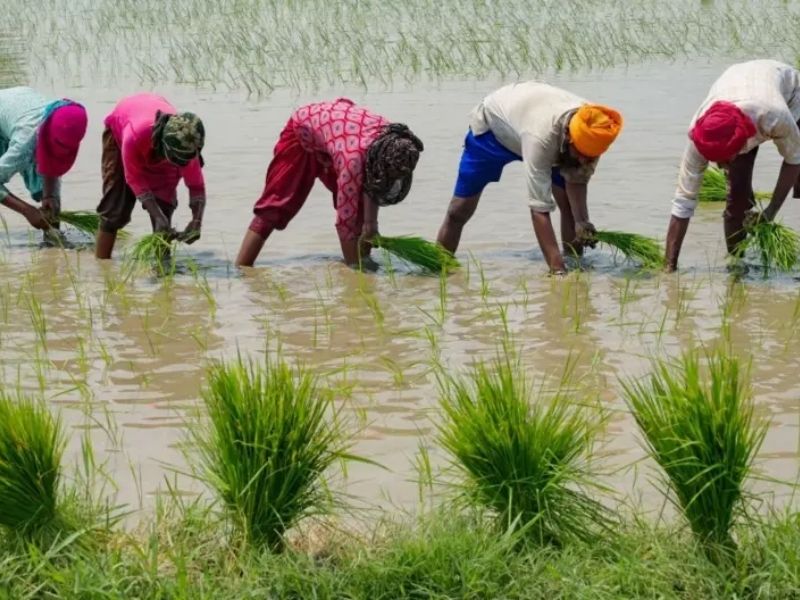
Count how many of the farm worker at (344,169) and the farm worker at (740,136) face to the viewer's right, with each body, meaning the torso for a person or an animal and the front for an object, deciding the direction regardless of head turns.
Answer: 1

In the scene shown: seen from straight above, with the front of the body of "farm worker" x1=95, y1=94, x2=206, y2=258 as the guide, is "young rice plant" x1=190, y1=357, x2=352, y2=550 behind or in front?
in front

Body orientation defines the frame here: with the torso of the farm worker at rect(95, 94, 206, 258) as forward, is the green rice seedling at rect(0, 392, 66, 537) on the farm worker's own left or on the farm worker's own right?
on the farm worker's own right

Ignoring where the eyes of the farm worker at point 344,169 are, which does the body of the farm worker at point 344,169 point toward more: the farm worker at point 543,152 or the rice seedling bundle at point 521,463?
the farm worker

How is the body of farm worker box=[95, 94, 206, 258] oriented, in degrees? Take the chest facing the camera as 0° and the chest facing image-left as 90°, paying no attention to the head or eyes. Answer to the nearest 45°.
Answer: approximately 315°

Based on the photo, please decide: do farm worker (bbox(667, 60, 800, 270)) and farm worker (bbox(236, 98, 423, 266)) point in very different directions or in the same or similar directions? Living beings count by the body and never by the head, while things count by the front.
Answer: very different directions

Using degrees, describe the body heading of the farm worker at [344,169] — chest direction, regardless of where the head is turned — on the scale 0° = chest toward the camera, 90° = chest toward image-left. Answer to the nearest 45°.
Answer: approximately 270°

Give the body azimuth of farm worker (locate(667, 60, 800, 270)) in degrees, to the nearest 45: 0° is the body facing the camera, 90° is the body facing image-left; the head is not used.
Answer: approximately 45°

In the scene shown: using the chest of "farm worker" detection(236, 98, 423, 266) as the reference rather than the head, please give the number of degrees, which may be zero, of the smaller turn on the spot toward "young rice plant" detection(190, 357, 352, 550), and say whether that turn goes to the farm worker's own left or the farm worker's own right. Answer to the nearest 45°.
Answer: approximately 90° to the farm worker's own right

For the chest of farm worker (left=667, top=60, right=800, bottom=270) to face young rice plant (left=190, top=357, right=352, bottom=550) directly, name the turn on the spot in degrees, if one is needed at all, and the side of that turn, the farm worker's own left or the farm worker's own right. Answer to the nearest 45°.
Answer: approximately 45° to the farm worker's own left

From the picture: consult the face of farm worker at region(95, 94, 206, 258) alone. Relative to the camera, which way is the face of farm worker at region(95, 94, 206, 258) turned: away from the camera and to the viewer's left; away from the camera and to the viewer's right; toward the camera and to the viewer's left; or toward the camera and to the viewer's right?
toward the camera and to the viewer's right
